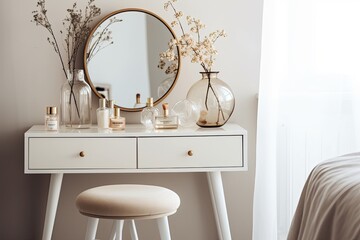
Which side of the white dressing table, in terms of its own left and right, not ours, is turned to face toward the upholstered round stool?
front

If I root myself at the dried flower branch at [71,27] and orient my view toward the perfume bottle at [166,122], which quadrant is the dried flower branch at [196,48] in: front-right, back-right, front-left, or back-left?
front-left

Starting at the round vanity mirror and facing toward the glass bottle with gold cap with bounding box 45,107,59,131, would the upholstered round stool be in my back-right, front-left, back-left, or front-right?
front-left

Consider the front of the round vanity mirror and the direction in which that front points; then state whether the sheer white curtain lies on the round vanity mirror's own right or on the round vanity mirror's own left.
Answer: on the round vanity mirror's own left

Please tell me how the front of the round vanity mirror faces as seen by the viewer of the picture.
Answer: facing the viewer

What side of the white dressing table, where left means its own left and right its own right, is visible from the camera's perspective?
front

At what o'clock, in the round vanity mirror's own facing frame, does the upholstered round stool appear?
The upholstered round stool is roughly at 12 o'clock from the round vanity mirror.

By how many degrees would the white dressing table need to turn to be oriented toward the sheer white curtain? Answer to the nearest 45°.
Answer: approximately 90° to its left

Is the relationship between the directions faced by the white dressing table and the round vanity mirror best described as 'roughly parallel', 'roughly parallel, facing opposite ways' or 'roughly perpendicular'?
roughly parallel

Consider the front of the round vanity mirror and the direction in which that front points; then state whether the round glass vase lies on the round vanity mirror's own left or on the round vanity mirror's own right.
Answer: on the round vanity mirror's own left

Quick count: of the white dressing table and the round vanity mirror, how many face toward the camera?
2
